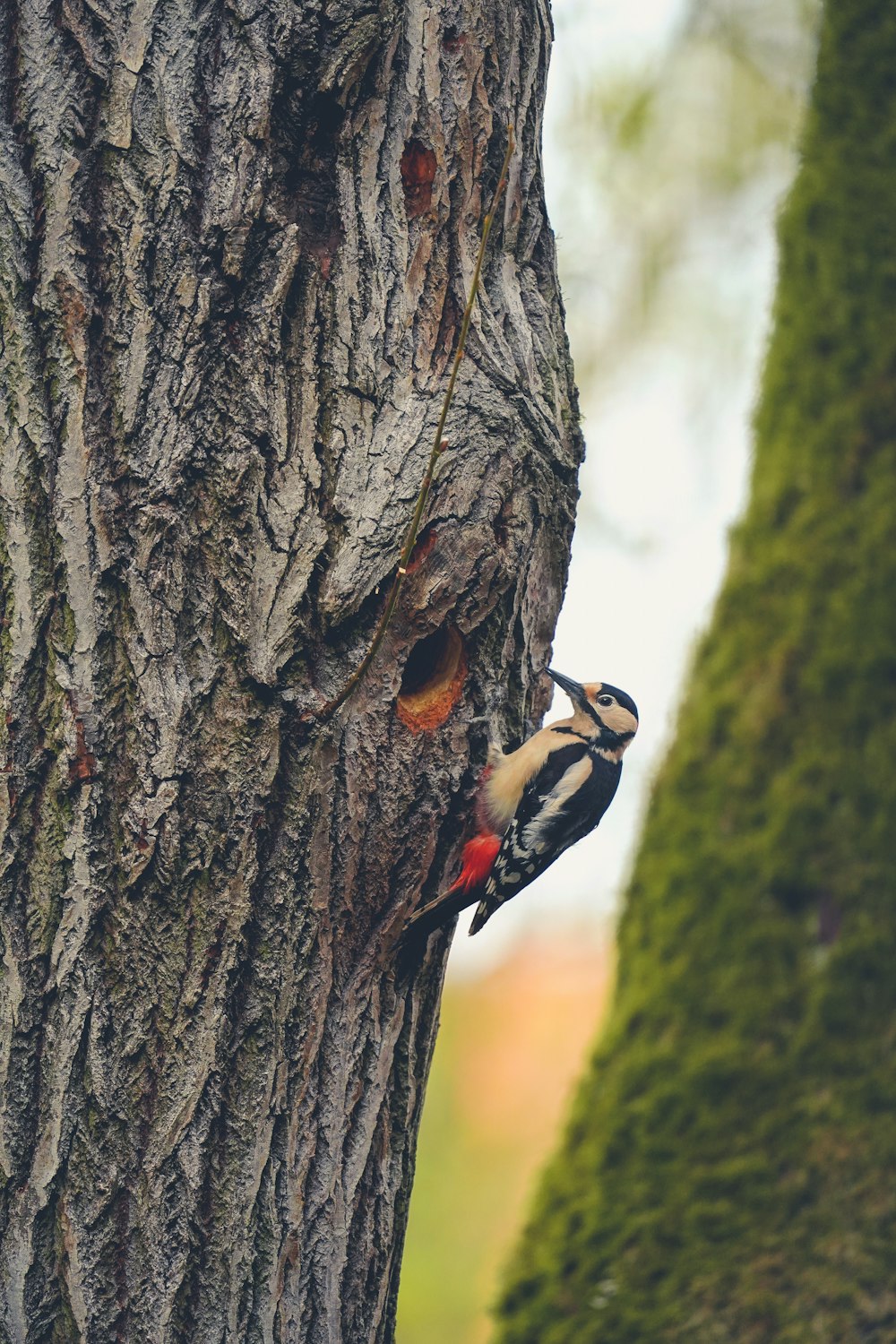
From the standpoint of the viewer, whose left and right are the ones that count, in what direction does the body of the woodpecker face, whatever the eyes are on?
facing to the left of the viewer
